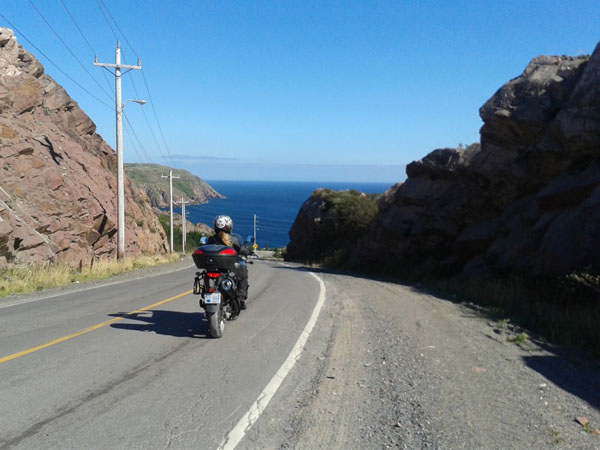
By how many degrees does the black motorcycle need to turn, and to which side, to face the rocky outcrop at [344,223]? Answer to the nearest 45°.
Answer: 0° — it already faces it

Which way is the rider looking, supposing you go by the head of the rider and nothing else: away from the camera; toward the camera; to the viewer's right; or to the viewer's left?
away from the camera

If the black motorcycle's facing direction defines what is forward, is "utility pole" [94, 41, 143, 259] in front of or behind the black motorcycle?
in front

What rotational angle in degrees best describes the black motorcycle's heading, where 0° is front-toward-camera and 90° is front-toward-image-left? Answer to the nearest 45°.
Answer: approximately 180°
